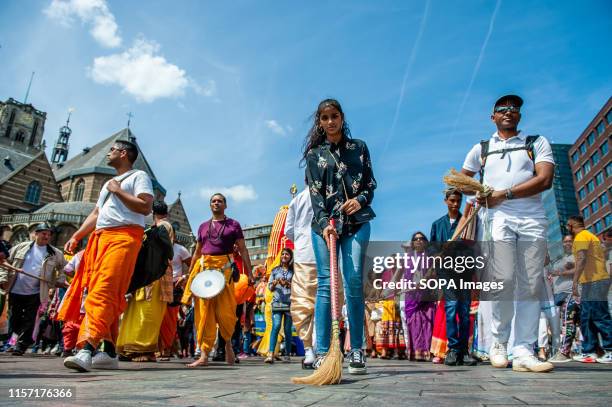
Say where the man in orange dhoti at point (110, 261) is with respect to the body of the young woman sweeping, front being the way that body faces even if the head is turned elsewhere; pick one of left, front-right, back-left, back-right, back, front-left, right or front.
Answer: right

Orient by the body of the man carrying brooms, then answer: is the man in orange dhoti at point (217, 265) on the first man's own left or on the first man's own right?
on the first man's own right

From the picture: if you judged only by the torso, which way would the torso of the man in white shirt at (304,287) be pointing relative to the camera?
toward the camera

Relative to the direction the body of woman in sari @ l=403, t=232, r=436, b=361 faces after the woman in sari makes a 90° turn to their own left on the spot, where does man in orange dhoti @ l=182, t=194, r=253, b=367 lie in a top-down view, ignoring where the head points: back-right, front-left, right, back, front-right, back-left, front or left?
back-right

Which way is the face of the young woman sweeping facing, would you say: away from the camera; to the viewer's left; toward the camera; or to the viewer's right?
toward the camera

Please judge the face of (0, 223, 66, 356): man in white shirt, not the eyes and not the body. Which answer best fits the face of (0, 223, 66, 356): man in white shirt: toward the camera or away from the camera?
toward the camera

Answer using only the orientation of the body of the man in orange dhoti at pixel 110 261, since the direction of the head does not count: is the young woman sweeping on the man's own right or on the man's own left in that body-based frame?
on the man's own left

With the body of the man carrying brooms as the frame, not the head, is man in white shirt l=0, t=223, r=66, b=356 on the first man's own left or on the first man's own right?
on the first man's own right

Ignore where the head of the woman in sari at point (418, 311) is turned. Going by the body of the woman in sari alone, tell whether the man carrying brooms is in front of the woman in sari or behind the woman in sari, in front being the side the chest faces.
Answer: in front

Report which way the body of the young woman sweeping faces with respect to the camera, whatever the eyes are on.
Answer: toward the camera

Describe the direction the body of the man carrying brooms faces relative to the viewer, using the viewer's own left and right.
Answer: facing the viewer

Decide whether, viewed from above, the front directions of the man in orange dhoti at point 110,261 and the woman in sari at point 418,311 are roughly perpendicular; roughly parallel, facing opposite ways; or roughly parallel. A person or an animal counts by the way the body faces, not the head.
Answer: roughly parallel

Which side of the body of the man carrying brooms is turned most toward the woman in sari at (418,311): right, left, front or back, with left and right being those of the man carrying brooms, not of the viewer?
back

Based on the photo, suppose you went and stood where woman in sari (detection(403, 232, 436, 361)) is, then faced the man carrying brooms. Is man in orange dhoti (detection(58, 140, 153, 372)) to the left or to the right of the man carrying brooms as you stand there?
right

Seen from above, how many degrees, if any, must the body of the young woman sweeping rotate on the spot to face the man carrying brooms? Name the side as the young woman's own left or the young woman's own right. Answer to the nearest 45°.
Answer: approximately 90° to the young woman's own left

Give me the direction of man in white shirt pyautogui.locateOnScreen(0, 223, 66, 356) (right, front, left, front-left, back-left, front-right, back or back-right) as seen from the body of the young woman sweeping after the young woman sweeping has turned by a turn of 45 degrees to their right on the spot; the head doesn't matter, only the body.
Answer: right
